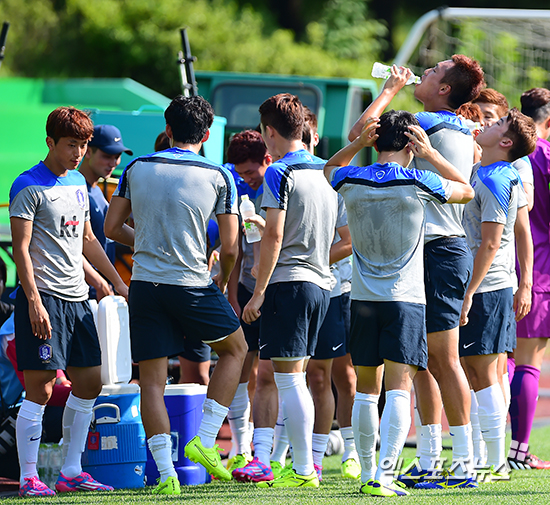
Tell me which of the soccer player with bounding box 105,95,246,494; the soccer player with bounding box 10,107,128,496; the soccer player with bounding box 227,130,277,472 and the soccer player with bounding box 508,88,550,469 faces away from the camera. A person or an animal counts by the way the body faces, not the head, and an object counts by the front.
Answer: the soccer player with bounding box 105,95,246,494

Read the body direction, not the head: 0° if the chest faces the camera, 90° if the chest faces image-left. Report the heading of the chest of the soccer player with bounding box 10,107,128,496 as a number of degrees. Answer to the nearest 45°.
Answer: approximately 315°

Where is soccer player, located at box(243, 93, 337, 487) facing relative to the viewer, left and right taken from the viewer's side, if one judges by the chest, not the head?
facing away from the viewer and to the left of the viewer

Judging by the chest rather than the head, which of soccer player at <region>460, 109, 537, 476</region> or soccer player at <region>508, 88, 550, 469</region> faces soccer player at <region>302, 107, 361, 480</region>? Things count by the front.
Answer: soccer player at <region>460, 109, 537, 476</region>

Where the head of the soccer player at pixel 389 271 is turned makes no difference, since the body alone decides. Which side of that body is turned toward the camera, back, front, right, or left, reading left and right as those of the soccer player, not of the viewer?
back

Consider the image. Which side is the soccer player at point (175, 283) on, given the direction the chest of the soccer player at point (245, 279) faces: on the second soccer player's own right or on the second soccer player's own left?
on the second soccer player's own right

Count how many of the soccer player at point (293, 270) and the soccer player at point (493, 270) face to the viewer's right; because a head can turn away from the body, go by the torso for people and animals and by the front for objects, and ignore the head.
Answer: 0
